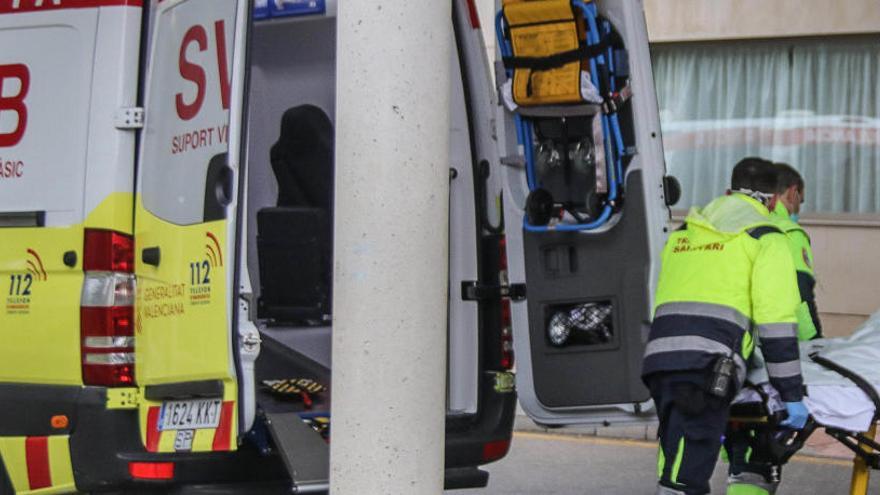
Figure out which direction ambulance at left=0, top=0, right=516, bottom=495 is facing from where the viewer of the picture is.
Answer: facing away from the viewer and to the left of the viewer

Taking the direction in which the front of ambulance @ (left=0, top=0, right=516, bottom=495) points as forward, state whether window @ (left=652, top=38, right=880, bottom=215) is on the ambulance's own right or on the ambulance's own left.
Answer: on the ambulance's own right

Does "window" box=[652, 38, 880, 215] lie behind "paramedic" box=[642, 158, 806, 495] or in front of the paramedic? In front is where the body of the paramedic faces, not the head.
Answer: in front

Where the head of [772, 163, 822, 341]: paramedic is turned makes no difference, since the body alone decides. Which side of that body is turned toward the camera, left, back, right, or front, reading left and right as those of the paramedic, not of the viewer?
right

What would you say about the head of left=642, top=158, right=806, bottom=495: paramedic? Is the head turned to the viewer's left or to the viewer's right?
to the viewer's right

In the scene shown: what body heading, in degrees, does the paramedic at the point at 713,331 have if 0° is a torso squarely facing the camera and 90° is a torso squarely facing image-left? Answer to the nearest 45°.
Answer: approximately 225°

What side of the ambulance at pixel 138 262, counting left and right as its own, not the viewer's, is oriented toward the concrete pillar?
back

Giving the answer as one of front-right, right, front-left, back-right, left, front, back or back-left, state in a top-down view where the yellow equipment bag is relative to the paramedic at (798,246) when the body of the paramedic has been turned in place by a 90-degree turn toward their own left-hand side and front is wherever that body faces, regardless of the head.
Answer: back-left
